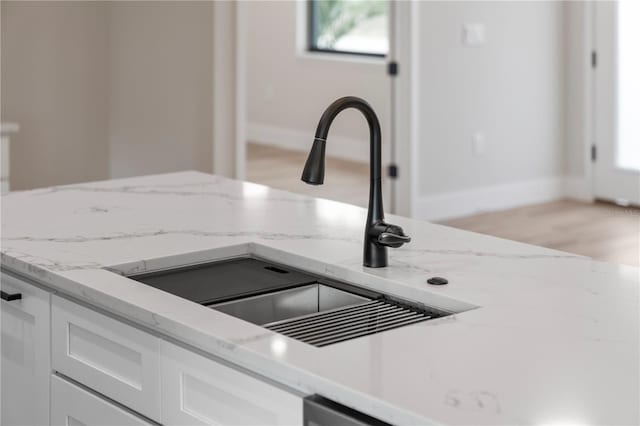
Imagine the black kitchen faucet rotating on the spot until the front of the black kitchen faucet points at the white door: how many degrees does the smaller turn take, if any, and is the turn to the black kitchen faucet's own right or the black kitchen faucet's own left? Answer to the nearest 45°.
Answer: approximately 135° to the black kitchen faucet's own right

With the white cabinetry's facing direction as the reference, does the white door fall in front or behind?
behind

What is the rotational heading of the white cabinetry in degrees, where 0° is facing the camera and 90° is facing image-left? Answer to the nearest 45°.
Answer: approximately 45°

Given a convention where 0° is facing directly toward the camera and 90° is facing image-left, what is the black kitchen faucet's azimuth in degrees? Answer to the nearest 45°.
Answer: approximately 45°
